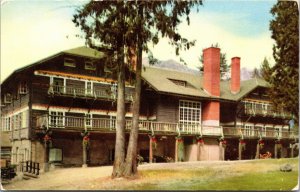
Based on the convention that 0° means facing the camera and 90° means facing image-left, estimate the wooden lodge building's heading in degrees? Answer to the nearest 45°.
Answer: approximately 315°
